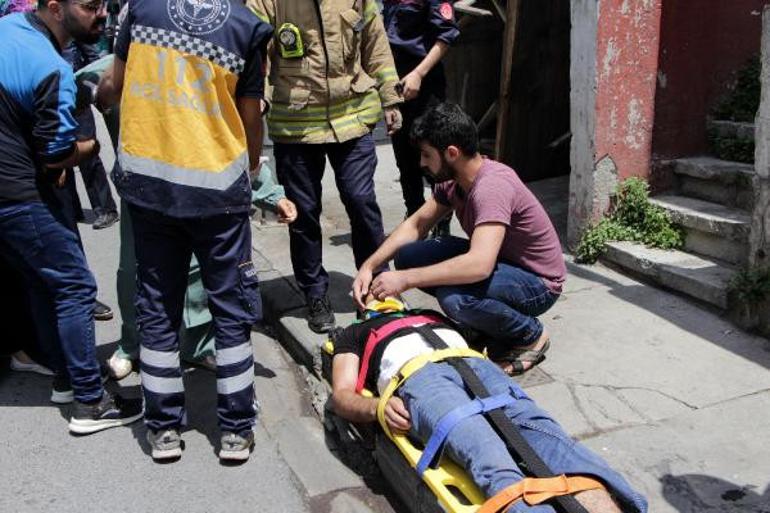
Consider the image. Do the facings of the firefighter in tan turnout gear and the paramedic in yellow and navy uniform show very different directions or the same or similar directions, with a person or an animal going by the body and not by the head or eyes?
very different directions

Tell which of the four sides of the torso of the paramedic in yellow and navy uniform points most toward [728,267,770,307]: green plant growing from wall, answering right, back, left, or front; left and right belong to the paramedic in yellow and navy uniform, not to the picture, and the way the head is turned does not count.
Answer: right

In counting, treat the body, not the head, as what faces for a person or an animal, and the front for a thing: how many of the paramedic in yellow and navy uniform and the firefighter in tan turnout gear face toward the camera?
1

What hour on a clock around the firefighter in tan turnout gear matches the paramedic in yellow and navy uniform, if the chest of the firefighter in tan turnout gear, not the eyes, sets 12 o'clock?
The paramedic in yellow and navy uniform is roughly at 1 o'clock from the firefighter in tan turnout gear.

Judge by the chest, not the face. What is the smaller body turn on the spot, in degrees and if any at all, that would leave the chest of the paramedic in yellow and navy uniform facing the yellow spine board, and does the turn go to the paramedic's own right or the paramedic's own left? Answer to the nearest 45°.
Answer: approximately 135° to the paramedic's own right

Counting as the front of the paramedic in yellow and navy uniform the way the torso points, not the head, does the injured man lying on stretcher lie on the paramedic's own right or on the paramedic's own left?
on the paramedic's own right

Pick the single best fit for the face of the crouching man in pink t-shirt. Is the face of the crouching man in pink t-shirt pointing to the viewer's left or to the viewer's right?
to the viewer's left

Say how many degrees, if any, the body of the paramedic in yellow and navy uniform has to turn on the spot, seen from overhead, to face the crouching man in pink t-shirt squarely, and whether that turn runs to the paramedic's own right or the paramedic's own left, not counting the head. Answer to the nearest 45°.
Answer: approximately 90° to the paramedic's own right

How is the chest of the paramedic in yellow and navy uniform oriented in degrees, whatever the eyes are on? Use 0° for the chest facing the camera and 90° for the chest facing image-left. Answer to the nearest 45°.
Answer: approximately 180°

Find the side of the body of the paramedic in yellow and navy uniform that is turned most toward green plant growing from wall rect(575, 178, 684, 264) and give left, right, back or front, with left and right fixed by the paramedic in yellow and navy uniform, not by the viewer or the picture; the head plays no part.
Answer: right

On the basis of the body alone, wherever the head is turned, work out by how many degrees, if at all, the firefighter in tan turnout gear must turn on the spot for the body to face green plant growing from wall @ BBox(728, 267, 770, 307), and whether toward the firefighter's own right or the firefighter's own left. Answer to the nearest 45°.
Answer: approximately 90° to the firefighter's own left

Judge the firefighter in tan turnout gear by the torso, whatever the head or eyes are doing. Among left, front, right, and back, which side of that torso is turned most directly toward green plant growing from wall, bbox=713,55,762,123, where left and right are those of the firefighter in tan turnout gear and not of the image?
left

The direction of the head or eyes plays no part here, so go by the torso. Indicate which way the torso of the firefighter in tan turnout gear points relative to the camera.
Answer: toward the camera

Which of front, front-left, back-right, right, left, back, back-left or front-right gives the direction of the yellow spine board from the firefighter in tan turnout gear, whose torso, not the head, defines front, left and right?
front

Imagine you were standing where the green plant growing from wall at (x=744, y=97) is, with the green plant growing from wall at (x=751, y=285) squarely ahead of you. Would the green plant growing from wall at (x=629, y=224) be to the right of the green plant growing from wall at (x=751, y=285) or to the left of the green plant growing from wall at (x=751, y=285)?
right

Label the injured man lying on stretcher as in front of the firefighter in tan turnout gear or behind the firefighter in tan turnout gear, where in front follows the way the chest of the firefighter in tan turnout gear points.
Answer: in front
